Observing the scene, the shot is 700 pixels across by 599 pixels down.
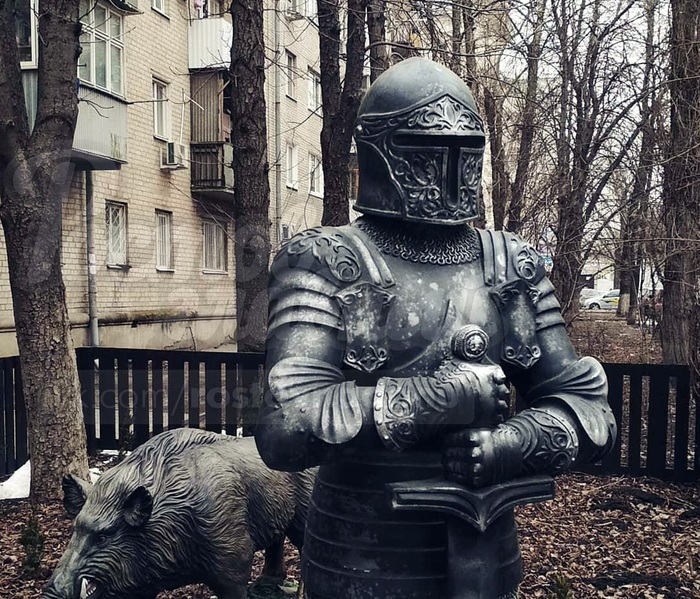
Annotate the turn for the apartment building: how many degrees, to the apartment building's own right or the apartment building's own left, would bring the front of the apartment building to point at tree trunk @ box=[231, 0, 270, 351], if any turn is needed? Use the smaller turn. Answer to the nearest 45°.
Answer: approximately 45° to the apartment building's own right

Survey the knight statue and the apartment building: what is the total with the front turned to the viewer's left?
0

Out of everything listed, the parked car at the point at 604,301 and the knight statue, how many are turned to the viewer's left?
1

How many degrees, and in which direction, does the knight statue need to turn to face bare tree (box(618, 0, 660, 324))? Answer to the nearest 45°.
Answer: approximately 135° to its left

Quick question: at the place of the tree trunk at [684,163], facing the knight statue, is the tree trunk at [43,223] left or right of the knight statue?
right

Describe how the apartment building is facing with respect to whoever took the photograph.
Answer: facing the viewer and to the right of the viewer

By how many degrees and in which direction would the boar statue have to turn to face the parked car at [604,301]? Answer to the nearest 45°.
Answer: approximately 180°

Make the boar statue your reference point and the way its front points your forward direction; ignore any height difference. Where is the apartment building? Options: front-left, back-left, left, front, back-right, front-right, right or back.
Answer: back-right

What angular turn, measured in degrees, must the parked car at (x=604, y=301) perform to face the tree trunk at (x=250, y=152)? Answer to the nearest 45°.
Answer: approximately 90° to its left

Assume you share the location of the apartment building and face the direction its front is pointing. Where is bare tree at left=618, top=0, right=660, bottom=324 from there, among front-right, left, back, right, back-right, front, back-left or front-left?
front

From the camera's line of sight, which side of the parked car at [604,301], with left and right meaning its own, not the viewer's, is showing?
left

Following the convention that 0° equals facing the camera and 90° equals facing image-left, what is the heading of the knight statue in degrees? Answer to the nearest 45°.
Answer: approximately 315°

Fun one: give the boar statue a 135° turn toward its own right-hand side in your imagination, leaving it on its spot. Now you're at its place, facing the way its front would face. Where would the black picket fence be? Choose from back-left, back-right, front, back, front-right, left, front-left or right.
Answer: front

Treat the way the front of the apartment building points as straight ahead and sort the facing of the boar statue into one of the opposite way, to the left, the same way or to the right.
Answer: to the right

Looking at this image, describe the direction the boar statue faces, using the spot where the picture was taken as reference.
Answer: facing the viewer and to the left of the viewer
